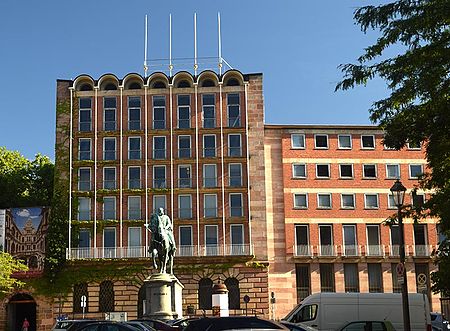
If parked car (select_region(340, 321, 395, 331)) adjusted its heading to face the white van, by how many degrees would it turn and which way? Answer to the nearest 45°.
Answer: approximately 90° to its right

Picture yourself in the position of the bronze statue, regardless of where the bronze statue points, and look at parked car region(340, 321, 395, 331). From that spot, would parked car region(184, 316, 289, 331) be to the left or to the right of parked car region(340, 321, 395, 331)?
right

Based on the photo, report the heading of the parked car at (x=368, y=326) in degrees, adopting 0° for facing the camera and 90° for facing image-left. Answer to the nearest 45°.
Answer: approximately 90°

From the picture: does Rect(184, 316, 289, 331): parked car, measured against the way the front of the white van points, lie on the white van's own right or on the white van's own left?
on the white van's own left

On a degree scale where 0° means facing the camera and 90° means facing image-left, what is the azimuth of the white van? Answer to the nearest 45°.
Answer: approximately 90°

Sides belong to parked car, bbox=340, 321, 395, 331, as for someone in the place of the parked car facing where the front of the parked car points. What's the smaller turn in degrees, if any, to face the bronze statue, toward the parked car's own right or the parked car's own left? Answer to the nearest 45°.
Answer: approximately 45° to the parked car's own right

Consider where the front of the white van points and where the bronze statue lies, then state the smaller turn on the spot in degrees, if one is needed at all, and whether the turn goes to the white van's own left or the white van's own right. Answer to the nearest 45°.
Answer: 0° — it already faces it

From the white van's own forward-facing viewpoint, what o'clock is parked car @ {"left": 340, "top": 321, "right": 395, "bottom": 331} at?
The parked car is roughly at 9 o'clock from the white van.

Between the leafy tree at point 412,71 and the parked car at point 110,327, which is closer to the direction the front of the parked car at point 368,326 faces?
the parked car

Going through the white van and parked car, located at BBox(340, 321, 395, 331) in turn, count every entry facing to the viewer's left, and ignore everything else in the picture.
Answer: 2
